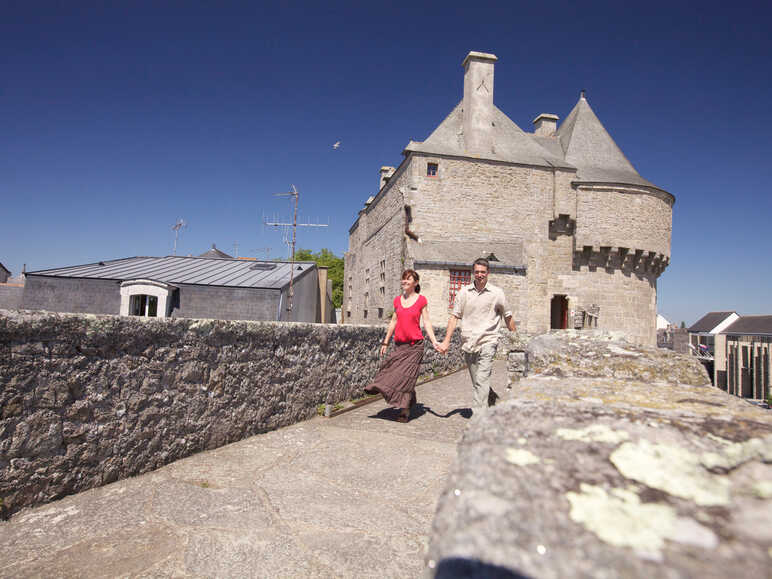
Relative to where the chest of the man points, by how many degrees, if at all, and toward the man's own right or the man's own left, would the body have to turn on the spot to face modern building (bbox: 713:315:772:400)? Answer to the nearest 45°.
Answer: approximately 135° to the man's own left

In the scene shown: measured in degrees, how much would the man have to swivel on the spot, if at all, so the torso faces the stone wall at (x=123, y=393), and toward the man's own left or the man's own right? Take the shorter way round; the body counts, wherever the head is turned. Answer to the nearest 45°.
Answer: approximately 45° to the man's own right

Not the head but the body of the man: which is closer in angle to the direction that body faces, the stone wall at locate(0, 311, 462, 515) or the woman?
the stone wall

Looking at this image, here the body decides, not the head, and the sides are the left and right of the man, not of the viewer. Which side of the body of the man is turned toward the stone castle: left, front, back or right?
back

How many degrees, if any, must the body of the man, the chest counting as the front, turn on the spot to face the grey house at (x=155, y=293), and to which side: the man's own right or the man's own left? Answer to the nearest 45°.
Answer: approximately 135° to the man's own right

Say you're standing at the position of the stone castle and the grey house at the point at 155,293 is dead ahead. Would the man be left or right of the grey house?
left

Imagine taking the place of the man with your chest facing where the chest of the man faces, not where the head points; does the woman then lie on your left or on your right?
on your right

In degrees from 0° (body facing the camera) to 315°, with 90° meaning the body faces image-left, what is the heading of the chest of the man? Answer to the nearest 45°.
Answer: approximately 0°
